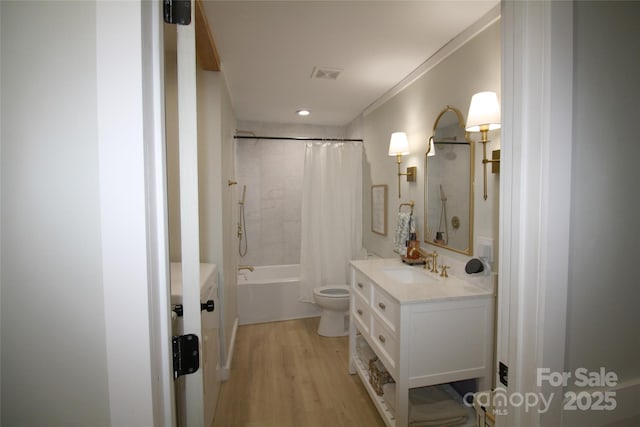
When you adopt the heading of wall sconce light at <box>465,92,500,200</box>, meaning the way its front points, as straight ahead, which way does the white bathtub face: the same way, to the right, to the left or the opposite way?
to the left

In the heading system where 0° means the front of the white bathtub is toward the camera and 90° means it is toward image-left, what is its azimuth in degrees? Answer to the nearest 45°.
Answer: approximately 0°

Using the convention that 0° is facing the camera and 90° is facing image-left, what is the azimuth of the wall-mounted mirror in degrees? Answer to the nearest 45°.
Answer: approximately 45°

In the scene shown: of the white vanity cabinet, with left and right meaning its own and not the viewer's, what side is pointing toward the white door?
front

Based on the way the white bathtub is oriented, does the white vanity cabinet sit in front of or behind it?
in front

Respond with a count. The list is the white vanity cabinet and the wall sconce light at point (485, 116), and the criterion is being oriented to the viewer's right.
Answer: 0

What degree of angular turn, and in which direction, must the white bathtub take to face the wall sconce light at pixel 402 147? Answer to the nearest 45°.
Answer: approximately 45° to its left

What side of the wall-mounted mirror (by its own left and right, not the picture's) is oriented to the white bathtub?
right
